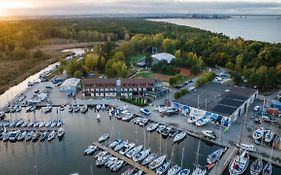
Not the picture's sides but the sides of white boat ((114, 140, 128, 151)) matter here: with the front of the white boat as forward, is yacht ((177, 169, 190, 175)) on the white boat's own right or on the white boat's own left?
on the white boat's own right

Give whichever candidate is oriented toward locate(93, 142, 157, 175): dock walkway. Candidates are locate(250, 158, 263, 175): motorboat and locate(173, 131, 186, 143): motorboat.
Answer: locate(173, 131, 186, 143): motorboat

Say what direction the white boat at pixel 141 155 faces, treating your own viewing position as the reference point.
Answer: facing away from the viewer and to the right of the viewer

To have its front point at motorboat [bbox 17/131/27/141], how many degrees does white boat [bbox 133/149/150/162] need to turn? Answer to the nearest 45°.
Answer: approximately 135° to its left

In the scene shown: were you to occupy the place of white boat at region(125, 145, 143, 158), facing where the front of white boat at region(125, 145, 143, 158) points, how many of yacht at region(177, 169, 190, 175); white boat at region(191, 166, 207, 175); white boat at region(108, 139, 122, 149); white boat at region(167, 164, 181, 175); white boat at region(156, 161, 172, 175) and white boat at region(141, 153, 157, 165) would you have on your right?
5

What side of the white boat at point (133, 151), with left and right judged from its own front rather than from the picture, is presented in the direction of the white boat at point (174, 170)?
right

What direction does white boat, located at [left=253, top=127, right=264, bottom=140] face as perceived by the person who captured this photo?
facing away from the viewer and to the right of the viewer

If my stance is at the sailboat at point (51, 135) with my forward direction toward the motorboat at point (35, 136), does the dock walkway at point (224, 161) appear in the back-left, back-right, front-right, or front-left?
back-left

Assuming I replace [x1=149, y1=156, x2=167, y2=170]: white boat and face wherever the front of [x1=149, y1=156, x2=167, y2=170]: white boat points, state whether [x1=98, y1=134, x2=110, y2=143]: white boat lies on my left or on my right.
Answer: on my left
